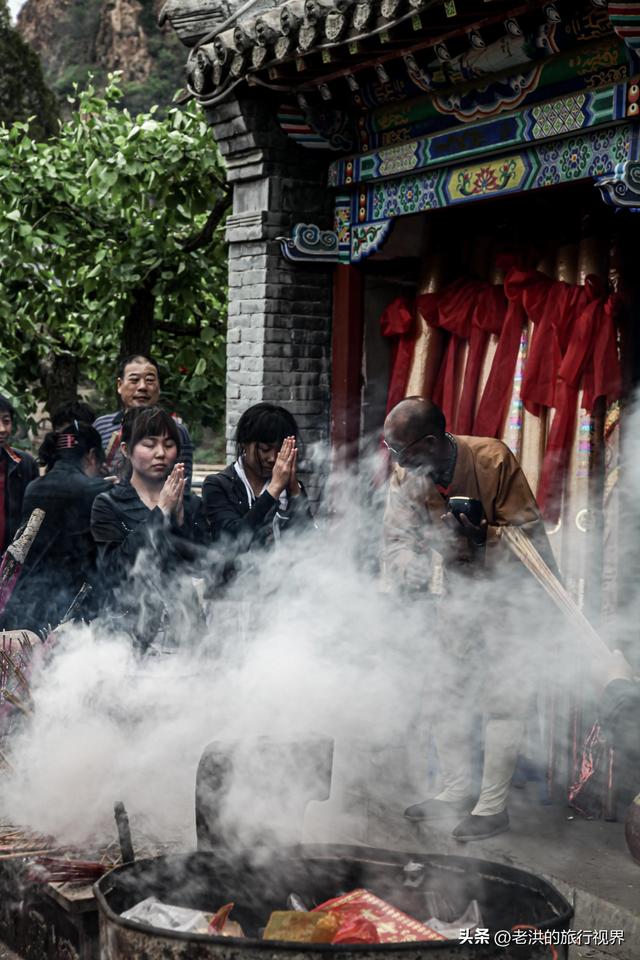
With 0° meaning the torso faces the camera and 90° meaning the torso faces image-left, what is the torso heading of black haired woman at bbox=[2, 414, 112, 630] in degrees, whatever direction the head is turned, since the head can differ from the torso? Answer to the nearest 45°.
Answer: approximately 225°

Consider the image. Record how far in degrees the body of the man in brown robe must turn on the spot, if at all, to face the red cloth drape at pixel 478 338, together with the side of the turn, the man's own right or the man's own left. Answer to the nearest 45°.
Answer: approximately 135° to the man's own right

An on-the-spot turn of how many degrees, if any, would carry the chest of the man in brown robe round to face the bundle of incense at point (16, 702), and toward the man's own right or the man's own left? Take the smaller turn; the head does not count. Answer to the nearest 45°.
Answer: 0° — they already face it

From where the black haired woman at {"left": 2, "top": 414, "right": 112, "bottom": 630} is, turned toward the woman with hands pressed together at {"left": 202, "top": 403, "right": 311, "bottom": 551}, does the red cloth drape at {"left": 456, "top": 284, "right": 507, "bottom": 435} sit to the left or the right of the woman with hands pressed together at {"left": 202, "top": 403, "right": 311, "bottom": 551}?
left

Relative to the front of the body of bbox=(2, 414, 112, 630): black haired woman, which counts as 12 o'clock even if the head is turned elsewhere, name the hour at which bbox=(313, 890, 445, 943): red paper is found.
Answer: The red paper is roughly at 4 o'clock from the black haired woman.

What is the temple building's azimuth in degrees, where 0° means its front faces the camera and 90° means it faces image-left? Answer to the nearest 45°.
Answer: approximately 45°

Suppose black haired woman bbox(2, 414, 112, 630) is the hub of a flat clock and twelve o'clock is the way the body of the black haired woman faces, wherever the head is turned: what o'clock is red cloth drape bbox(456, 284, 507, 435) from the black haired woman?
The red cloth drape is roughly at 1 o'clock from the black haired woman.

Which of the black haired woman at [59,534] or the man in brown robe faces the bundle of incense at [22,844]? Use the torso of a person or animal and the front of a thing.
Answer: the man in brown robe

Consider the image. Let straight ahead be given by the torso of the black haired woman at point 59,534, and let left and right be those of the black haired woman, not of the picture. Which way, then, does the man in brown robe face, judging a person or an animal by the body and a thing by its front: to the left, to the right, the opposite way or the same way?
the opposite way

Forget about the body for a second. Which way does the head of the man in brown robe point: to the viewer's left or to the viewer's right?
to the viewer's left

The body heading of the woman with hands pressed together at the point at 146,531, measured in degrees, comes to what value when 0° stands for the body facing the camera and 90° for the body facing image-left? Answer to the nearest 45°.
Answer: approximately 315°
